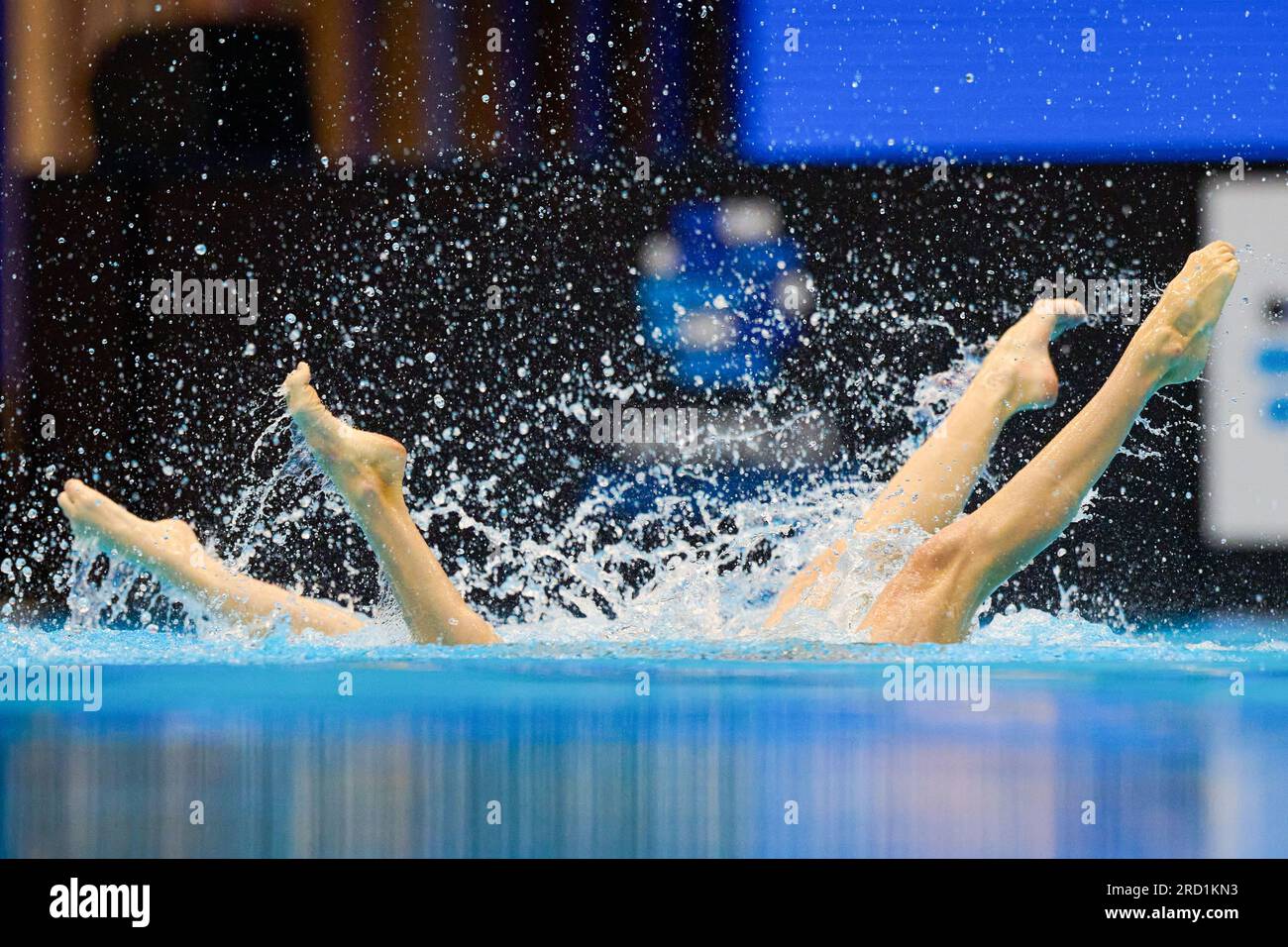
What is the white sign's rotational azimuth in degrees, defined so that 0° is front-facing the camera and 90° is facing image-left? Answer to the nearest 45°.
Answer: approximately 0°

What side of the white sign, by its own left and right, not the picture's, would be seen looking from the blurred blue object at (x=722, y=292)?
right
